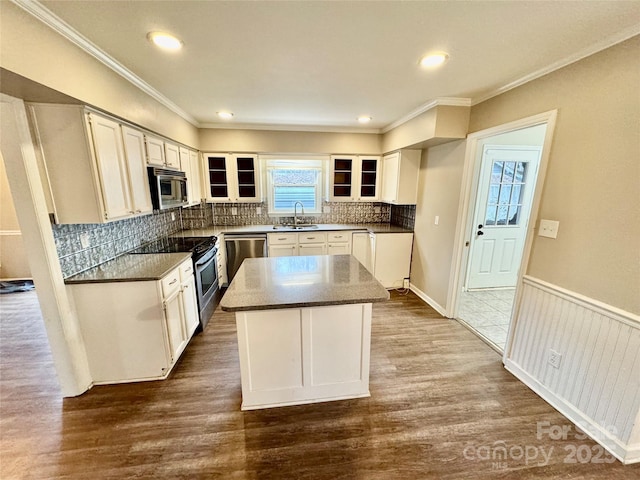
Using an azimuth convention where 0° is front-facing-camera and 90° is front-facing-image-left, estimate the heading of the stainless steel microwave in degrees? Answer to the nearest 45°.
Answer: approximately 315°

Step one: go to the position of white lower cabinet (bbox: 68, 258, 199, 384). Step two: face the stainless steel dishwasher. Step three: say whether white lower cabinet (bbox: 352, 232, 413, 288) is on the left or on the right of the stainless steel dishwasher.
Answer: right

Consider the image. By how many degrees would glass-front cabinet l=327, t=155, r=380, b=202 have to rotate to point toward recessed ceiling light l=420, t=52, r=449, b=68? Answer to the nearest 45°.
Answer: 0° — it already faces it

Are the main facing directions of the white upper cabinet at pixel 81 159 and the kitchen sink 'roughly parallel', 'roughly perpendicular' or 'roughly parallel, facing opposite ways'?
roughly perpendicular

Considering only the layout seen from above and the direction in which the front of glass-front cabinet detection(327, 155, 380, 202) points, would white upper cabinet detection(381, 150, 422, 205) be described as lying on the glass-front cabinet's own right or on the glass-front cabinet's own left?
on the glass-front cabinet's own left

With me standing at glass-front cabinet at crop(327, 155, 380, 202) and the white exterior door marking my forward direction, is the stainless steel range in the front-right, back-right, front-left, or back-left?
back-right

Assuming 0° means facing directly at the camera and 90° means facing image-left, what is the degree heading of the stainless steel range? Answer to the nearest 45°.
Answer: approximately 315°

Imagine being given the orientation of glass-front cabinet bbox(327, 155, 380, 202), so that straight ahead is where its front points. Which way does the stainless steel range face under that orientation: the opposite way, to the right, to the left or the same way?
to the left

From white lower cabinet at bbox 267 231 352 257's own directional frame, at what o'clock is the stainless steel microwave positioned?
The stainless steel microwave is roughly at 2 o'clock from the white lower cabinet.

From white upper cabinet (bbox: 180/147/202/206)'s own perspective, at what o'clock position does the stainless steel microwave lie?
The stainless steel microwave is roughly at 2 o'clock from the white upper cabinet.

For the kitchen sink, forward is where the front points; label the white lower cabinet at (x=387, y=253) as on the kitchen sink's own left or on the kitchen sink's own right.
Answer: on the kitchen sink's own left
